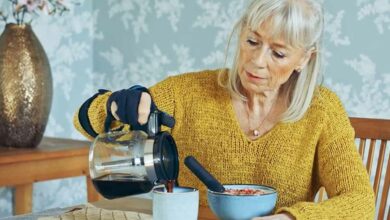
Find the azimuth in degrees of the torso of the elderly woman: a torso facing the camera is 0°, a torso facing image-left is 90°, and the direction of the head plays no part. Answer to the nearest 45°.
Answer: approximately 0°

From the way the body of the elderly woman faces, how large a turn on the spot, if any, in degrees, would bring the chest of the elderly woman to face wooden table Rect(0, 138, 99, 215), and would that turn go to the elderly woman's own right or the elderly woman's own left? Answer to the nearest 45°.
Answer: approximately 135° to the elderly woman's own right

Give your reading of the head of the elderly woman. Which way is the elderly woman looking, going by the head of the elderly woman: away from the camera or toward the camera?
toward the camera
